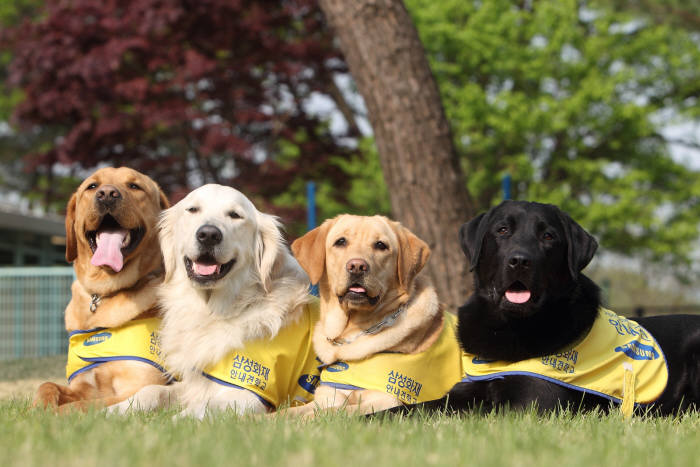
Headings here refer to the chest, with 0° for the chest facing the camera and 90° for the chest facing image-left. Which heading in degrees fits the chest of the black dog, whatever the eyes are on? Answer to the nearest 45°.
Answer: approximately 45°

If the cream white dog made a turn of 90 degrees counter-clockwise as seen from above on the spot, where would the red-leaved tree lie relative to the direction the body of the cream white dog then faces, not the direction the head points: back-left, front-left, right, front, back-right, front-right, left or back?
back-left

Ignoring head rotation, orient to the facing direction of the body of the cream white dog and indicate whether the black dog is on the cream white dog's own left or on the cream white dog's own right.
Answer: on the cream white dog's own left

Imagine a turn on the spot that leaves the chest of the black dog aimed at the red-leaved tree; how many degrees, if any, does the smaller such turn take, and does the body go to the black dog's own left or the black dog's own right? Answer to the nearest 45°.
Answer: approximately 90° to the black dog's own right

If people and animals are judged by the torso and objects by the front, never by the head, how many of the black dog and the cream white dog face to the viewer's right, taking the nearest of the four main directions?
0

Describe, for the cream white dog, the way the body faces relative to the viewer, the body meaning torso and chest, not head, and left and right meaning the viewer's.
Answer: facing the viewer and to the left of the viewer
